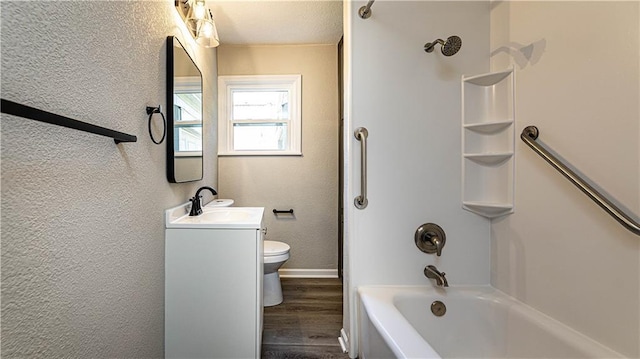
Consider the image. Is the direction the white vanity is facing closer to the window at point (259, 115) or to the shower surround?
the shower surround

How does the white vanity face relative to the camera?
to the viewer's right
